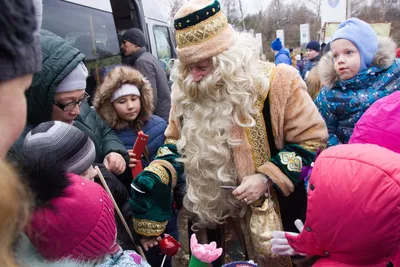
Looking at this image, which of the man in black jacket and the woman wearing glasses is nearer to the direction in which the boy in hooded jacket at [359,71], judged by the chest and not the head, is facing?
the woman wearing glasses

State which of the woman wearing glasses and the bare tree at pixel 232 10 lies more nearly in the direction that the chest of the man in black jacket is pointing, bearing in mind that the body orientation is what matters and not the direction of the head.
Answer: the woman wearing glasses

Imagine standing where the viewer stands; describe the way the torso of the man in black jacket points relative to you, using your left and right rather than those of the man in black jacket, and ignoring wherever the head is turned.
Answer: facing to the left of the viewer

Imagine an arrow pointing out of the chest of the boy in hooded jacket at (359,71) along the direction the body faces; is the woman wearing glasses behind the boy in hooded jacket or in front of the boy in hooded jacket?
in front

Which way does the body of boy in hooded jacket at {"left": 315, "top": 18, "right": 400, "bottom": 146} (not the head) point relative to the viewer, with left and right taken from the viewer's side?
facing the viewer and to the left of the viewer

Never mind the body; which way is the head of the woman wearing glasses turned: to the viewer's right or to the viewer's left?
to the viewer's right

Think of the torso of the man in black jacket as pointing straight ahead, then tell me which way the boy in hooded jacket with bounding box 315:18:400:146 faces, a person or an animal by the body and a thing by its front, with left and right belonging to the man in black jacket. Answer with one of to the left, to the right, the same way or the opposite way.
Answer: to the left

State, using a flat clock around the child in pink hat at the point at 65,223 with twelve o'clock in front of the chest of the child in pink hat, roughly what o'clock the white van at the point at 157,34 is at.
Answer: The white van is roughly at 11 o'clock from the child in pink hat.

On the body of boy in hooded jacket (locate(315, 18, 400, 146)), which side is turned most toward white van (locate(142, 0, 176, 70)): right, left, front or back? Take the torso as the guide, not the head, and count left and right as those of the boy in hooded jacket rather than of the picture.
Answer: right

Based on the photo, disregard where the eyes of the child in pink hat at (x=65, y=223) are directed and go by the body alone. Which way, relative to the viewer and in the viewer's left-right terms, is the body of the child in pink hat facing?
facing away from the viewer and to the right of the viewer

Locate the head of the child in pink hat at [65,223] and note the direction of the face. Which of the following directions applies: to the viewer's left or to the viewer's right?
to the viewer's right
